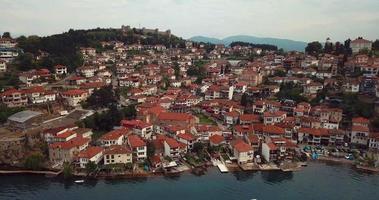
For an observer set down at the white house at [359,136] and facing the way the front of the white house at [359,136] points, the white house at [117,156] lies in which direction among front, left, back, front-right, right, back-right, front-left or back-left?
front-right

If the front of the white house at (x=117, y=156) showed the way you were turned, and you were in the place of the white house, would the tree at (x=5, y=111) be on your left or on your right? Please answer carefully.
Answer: on your right

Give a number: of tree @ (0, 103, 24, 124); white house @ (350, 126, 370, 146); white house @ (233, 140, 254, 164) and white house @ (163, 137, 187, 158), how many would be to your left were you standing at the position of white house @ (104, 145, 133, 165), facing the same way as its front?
3

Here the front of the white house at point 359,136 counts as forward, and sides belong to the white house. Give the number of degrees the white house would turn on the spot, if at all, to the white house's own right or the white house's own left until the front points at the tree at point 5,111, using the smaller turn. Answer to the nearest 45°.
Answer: approximately 45° to the white house's own right

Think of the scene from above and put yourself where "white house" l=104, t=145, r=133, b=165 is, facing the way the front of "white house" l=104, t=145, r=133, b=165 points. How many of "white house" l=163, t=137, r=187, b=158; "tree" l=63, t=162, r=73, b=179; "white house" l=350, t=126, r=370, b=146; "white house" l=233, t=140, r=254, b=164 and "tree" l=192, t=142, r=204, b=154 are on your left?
4

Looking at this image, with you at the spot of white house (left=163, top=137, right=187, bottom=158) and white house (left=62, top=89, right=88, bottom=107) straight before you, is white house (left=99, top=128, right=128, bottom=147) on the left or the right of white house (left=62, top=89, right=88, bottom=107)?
left

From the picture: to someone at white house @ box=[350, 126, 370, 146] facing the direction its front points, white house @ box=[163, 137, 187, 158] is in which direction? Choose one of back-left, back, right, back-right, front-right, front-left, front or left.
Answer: front-right

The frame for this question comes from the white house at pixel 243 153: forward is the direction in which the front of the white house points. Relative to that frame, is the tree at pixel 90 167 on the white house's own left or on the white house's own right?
on the white house's own right
